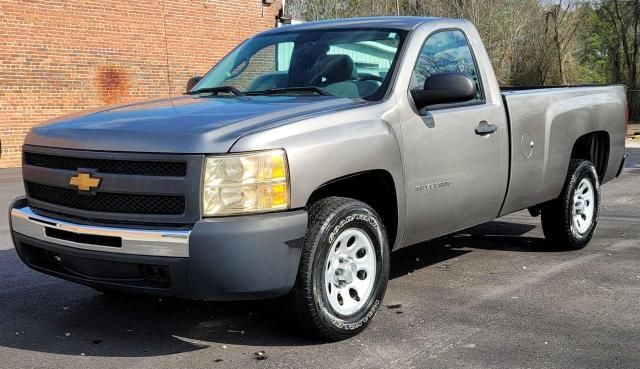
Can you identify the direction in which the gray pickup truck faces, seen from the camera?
facing the viewer and to the left of the viewer
